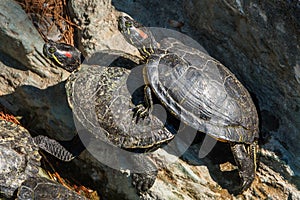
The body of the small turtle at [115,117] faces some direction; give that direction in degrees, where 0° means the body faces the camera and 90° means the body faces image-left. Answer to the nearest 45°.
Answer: approximately 135°

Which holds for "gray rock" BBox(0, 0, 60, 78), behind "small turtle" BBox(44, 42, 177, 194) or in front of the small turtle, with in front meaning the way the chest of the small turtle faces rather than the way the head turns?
in front

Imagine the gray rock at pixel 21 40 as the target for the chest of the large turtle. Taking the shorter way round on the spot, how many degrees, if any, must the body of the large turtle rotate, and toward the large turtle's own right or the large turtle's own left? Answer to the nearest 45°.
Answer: approximately 45° to the large turtle's own left

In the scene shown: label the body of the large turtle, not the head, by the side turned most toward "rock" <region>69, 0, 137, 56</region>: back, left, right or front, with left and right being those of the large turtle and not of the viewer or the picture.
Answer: front

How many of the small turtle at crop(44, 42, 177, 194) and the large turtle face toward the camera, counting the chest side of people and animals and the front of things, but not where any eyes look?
0

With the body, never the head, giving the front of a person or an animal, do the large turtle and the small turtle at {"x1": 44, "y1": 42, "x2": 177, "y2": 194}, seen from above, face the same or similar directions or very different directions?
same or similar directions

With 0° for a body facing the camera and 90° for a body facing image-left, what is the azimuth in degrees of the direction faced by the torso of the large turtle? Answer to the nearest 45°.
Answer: approximately 135°
